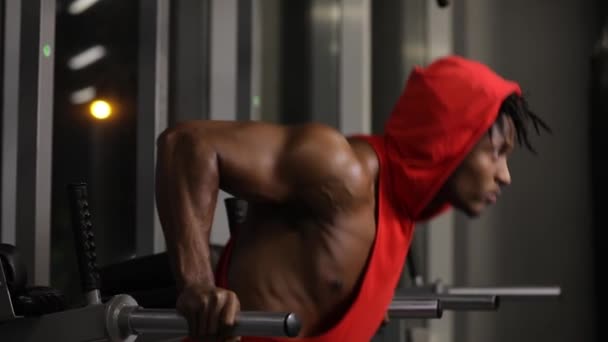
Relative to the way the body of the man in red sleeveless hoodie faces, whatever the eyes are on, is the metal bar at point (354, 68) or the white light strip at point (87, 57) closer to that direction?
the metal bar

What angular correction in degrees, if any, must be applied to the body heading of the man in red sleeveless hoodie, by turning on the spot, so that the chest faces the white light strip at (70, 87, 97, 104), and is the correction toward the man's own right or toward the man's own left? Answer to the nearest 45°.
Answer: approximately 135° to the man's own left

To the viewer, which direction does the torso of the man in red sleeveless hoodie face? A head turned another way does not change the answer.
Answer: to the viewer's right
